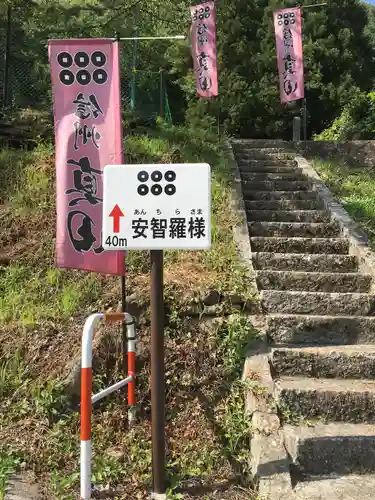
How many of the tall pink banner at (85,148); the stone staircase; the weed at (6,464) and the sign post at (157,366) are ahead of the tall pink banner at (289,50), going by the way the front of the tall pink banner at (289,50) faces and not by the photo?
4

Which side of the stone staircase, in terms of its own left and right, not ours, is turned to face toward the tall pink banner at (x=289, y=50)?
back

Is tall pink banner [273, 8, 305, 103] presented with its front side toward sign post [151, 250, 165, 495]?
yes

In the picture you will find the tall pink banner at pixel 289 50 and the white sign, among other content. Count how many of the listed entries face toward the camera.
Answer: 2

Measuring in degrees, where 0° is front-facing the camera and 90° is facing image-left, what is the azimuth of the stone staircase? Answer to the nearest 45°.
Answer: approximately 0°
